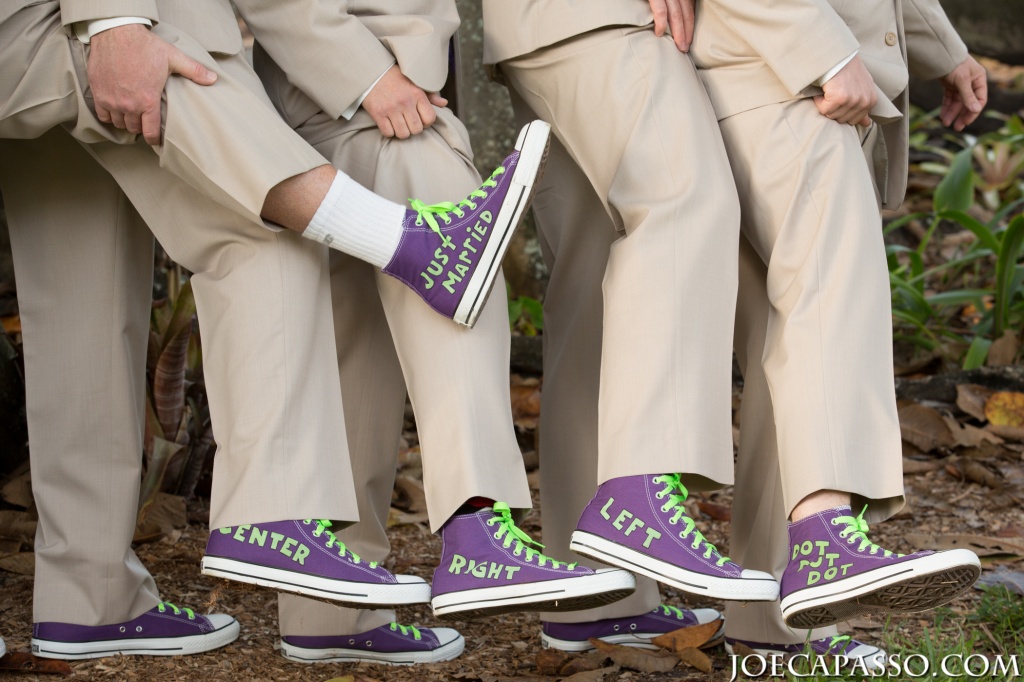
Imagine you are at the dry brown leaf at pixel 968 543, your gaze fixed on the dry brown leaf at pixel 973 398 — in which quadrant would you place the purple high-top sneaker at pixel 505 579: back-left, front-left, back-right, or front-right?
back-left

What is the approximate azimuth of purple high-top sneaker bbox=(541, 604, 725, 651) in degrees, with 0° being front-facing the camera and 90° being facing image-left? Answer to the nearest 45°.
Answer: approximately 270°

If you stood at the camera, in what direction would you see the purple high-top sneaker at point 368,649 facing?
facing to the right of the viewer

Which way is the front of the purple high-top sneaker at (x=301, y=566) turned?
to the viewer's right

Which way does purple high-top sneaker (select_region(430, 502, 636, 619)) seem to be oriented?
to the viewer's right
